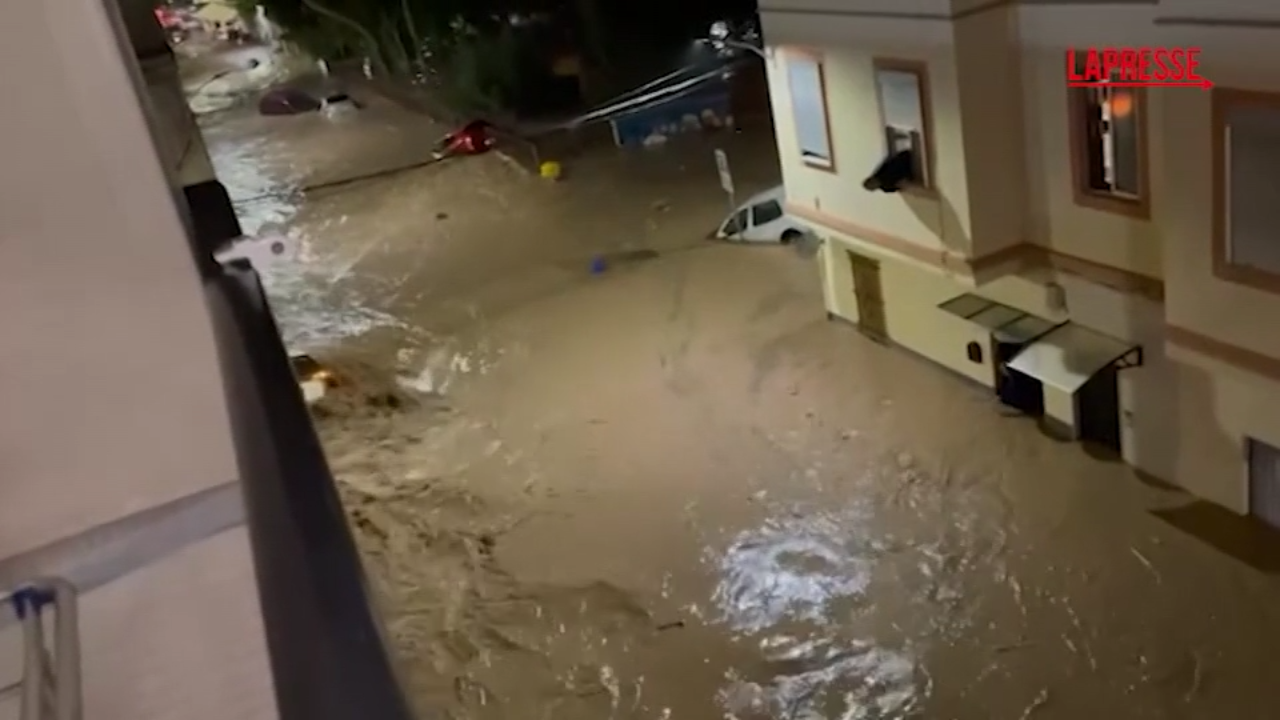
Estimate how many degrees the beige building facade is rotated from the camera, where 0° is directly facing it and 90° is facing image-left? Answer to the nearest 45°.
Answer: approximately 45°

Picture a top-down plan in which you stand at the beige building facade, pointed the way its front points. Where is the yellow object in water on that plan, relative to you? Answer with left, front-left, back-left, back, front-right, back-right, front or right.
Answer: right

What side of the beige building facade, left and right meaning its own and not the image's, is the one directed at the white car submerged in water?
right

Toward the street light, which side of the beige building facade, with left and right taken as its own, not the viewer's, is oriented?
right

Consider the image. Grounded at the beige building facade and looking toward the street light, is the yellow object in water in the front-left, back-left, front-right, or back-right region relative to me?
front-left
